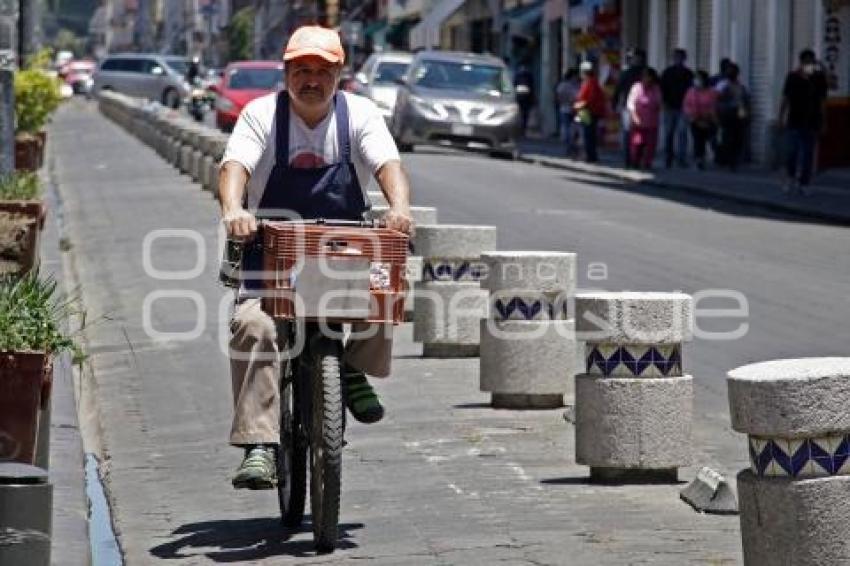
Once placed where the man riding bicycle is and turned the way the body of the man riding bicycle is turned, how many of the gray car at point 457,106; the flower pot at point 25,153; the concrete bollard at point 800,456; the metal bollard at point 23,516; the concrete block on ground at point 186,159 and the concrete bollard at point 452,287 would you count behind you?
4

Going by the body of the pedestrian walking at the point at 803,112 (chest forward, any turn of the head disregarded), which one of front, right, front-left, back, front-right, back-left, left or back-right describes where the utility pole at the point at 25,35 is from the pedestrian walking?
right

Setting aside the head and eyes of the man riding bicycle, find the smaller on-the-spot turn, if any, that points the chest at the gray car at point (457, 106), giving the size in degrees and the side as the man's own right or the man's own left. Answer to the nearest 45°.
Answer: approximately 180°

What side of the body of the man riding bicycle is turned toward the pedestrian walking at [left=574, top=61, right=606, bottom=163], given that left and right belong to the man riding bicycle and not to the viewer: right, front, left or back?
back

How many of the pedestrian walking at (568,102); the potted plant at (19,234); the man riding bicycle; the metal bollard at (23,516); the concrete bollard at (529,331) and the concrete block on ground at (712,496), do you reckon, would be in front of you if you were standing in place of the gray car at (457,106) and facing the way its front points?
5

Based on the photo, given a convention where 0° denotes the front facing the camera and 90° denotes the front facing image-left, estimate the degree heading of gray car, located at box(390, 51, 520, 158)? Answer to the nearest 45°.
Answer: approximately 0°

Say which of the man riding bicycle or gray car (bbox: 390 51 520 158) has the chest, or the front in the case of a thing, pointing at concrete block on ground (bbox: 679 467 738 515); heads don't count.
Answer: the gray car

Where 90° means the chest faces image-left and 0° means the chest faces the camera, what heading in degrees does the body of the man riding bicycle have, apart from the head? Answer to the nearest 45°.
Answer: approximately 0°

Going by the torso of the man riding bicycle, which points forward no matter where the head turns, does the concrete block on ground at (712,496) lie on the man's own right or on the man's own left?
on the man's own left

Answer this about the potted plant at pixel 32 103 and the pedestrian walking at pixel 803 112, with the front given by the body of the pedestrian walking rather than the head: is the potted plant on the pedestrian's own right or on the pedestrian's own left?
on the pedestrian's own right

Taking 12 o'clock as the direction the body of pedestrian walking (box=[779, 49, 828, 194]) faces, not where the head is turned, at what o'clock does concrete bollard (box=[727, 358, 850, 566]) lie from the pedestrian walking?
The concrete bollard is roughly at 12 o'clock from the pedestrian walking.

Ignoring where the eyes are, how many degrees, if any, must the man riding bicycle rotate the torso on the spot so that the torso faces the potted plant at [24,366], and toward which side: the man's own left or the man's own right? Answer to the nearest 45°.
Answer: approximately 90° to the man's own right

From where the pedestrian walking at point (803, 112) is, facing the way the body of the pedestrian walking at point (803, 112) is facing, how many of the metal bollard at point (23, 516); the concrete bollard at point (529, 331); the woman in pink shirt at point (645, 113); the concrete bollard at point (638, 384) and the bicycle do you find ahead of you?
4
